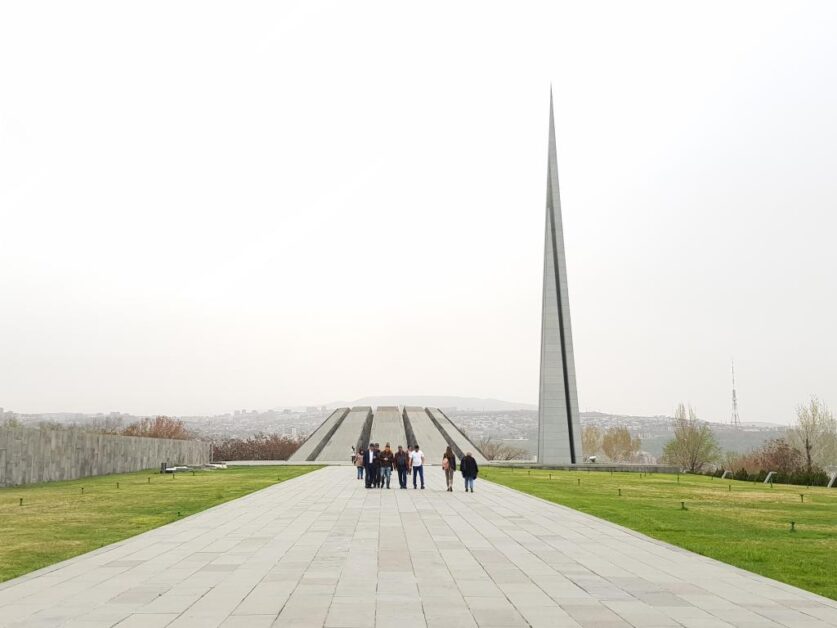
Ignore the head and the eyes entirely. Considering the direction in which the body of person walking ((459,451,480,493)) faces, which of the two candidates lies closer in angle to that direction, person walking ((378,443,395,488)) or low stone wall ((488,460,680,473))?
the low stone wall

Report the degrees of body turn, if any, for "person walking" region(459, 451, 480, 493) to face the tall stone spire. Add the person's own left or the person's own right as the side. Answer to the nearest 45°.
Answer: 0° — they already face it

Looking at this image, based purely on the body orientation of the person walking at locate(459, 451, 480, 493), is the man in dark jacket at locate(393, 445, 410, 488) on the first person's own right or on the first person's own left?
on the first person's own left

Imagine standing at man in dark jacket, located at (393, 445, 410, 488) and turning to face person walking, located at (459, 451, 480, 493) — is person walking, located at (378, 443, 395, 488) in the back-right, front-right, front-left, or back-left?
back-right

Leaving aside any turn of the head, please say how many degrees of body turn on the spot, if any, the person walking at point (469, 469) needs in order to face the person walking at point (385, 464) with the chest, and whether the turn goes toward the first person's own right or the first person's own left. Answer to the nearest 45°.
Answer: approximately 45° to the first person's own left

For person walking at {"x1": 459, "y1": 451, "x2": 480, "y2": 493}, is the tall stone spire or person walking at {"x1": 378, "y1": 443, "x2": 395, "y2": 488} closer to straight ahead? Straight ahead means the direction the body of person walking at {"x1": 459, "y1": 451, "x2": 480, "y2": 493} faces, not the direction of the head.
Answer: the tall stone spire

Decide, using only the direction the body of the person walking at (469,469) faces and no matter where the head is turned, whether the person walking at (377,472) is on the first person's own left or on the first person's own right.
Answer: on the first person's own left

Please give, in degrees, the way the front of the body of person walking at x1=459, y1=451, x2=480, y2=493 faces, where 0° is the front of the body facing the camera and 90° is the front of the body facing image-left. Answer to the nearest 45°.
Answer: approximately 180°
